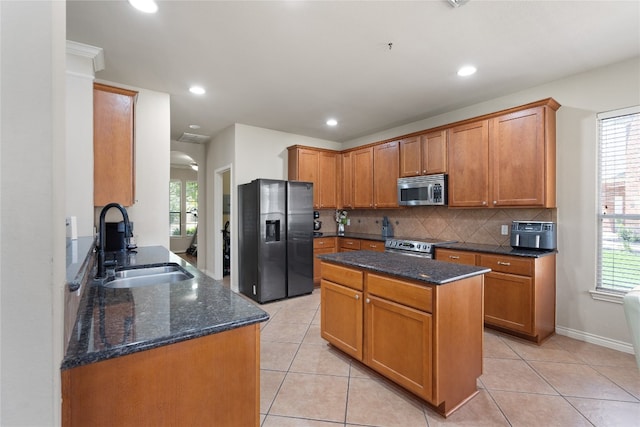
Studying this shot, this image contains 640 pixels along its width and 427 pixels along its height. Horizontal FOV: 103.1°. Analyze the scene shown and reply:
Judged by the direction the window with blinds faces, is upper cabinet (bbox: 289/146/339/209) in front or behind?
in front

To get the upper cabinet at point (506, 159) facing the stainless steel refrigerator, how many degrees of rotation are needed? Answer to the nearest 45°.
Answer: approximately 45° to its right

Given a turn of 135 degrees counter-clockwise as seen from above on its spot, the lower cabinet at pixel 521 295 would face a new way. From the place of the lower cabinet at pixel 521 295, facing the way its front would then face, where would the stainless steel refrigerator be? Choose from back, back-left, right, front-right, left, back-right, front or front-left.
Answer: back

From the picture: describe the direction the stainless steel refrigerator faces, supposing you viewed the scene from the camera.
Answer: facing the viewer and to the right of the viewer

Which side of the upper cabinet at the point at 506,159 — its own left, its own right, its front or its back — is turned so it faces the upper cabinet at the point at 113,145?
front

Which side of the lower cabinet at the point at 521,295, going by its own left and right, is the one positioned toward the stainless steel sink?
front

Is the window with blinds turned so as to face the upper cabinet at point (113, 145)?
yes

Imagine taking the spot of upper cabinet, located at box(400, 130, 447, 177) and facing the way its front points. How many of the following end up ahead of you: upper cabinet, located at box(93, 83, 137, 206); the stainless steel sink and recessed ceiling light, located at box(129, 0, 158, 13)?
3

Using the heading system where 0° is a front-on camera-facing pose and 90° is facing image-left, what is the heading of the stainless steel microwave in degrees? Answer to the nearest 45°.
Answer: approximately 45°
